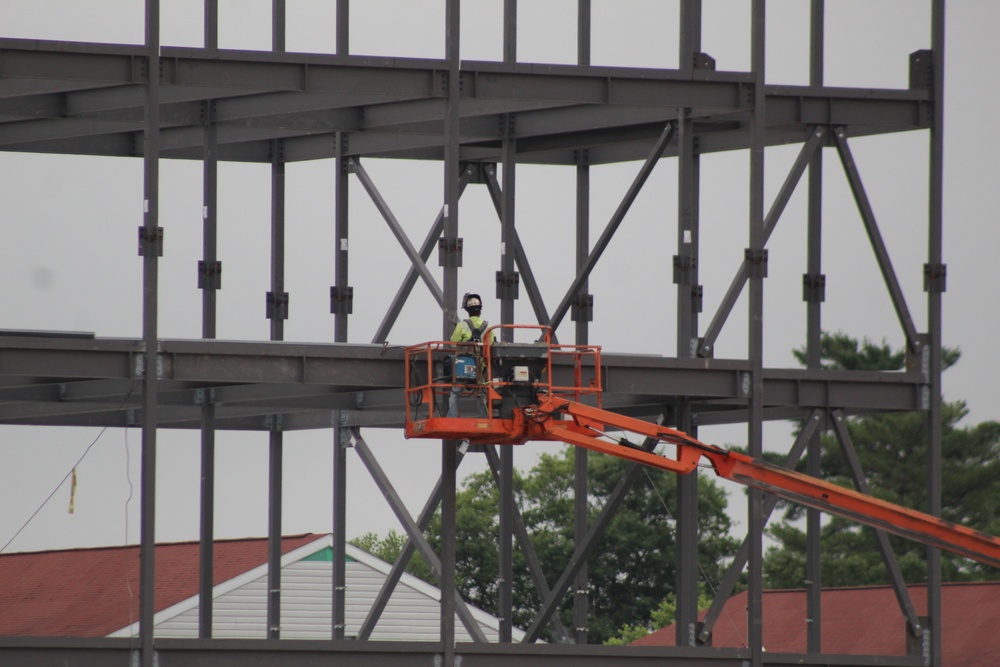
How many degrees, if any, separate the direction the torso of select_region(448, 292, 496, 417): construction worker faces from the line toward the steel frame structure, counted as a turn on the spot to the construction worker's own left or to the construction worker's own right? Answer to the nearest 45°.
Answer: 0° — they already face it

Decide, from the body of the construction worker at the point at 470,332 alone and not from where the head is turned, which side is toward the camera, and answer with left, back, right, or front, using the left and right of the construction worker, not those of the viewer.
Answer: back

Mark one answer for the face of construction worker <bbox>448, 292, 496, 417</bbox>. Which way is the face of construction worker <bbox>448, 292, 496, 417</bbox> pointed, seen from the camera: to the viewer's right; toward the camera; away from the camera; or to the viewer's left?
away from the camera

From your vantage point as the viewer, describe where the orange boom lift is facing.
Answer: facing away from the viewer and to the left of the viewer
